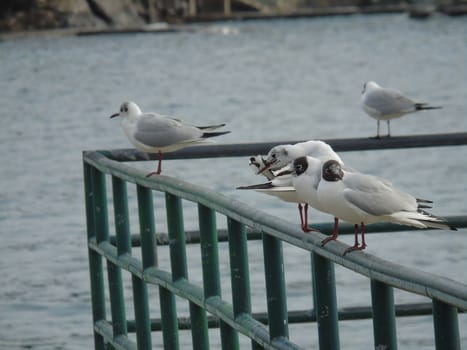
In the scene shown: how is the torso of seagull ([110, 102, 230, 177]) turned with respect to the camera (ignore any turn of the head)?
to the viewer's left

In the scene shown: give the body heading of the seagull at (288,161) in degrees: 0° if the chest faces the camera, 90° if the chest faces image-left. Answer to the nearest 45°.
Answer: approximately 90°

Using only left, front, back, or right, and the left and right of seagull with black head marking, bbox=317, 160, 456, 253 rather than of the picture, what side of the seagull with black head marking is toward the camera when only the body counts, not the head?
left

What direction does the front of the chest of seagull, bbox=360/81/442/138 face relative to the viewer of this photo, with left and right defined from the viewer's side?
facing to the left of the viewer

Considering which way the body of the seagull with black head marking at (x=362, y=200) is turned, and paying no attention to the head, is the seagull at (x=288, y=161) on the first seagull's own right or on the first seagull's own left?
on the first seagull's own right

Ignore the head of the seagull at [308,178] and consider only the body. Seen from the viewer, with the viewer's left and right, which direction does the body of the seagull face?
facing to the left of the viewer
